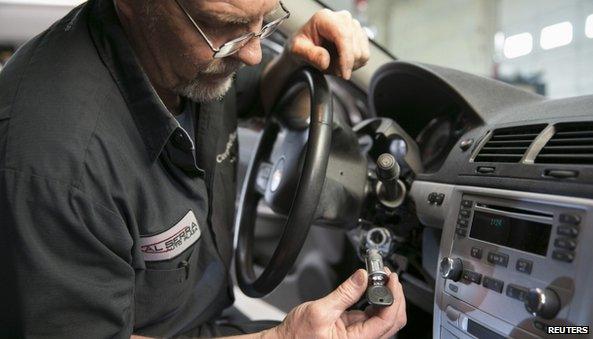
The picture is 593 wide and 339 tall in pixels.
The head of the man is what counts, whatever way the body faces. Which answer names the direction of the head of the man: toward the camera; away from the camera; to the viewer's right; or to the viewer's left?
to the viewer's right

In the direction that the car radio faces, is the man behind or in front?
in front

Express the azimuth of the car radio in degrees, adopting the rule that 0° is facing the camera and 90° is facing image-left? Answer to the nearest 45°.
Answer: approximately 45°
